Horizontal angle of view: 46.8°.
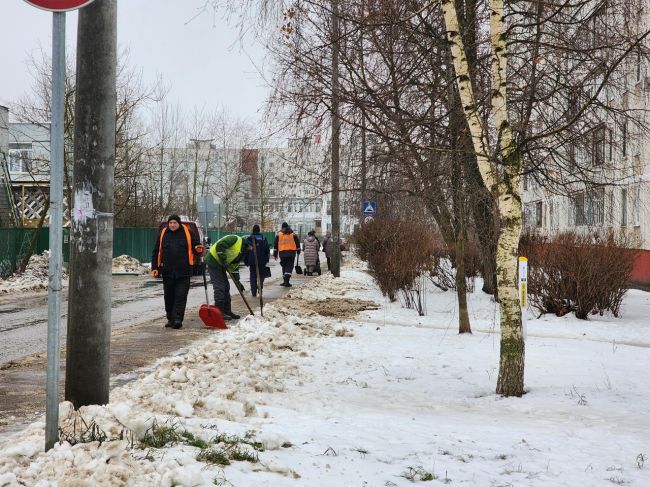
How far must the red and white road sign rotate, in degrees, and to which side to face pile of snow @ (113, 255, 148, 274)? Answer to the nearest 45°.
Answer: approximately 180°

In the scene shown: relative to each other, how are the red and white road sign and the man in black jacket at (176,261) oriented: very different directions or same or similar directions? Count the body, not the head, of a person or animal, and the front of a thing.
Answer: same or similar directions

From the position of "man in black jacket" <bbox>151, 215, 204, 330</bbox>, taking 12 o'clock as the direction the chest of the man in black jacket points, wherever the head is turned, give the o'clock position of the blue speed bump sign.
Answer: The blue speed bump sign is roughly at 7 o'clock from the man in black jacket.

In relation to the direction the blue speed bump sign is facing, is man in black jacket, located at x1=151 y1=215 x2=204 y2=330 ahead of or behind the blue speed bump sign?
ahead

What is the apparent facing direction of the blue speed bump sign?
toward the camera

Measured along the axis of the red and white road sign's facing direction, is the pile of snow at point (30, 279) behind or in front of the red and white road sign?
behind

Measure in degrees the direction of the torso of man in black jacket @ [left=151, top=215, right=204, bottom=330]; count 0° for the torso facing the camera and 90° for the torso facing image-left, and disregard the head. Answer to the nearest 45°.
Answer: approximately 0°

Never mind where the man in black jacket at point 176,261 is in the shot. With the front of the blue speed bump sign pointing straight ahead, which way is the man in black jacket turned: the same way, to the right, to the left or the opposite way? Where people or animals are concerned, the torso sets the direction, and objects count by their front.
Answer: the same way

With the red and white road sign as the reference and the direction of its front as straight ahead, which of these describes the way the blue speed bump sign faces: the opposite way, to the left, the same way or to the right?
the same way

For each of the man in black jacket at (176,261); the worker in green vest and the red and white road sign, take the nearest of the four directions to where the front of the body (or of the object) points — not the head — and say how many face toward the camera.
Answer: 2

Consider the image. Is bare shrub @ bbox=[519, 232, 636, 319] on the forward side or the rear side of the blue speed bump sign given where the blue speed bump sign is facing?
on the forward side

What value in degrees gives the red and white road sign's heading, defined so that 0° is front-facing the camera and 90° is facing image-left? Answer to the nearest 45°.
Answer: approximately 0°

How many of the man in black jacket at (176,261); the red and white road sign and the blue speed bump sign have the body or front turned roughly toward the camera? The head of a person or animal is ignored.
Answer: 3
